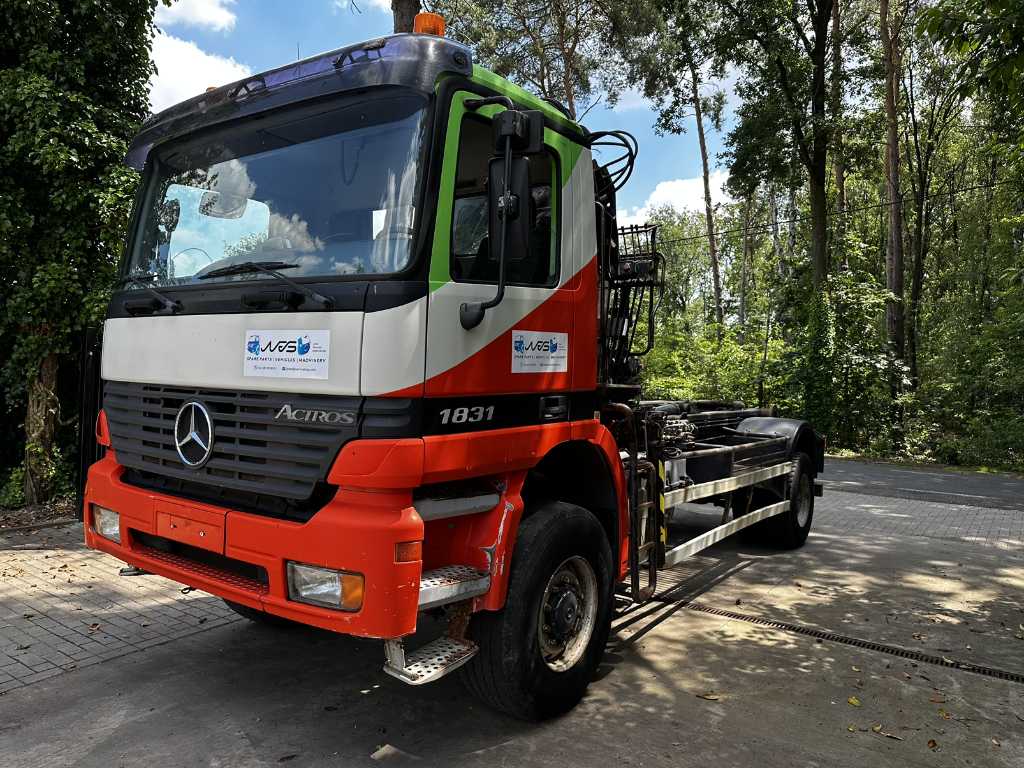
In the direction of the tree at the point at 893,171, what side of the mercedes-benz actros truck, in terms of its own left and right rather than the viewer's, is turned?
back

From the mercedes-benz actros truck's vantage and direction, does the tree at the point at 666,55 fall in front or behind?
behind

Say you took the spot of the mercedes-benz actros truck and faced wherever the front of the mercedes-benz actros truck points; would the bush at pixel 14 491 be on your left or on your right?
on your right

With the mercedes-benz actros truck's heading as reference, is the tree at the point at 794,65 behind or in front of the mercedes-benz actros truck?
behind

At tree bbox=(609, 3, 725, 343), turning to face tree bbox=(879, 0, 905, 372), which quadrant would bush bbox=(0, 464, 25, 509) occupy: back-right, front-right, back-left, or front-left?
back-right

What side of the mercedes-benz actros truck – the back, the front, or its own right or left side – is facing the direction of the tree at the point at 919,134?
back
